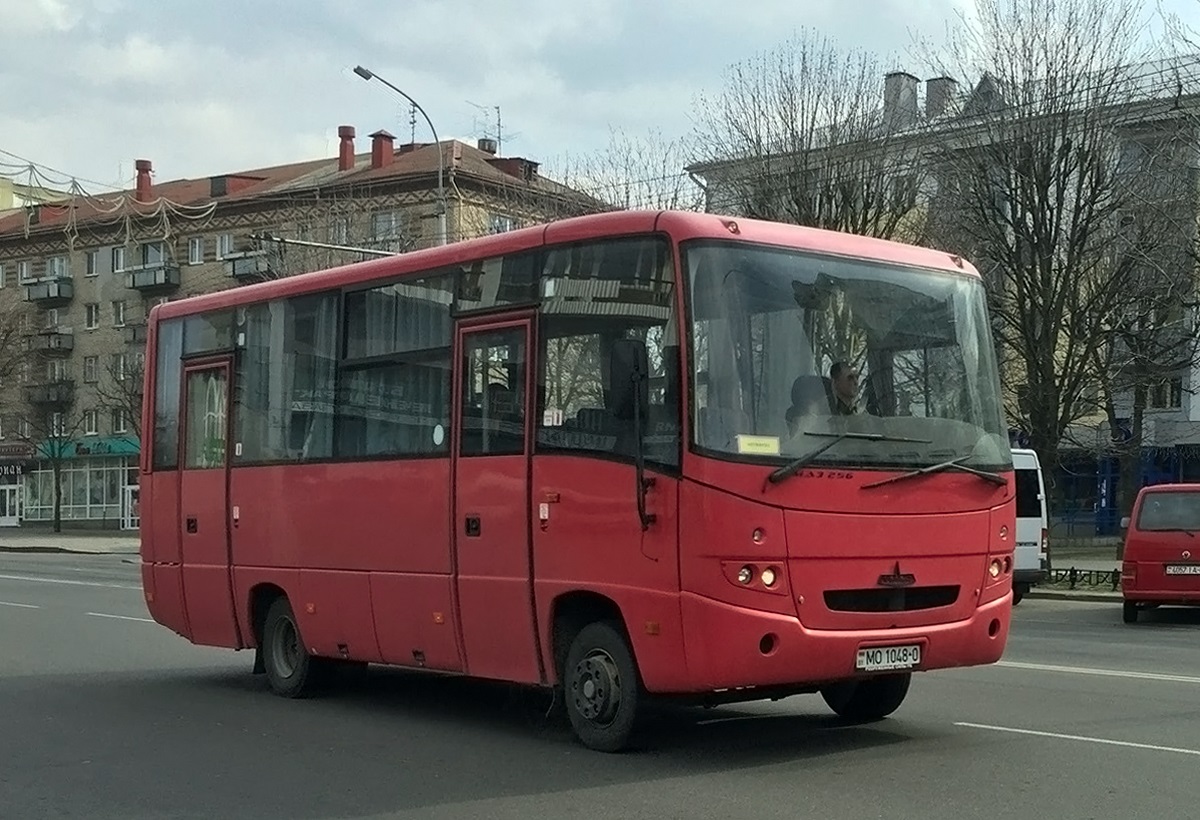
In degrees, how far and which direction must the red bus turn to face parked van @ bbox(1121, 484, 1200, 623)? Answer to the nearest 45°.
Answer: approximately 90° to its left

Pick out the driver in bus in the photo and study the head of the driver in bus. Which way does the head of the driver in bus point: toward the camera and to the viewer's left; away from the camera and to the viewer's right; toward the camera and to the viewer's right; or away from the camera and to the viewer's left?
toward the camera and to the viewer's right

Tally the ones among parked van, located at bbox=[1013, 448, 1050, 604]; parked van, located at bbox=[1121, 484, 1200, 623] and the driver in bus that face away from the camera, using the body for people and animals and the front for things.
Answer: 2

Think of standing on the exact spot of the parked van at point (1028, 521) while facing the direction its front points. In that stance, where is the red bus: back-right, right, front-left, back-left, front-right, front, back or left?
back

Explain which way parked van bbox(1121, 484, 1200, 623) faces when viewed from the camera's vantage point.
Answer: facing away from the viewer

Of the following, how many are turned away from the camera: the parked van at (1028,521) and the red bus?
1

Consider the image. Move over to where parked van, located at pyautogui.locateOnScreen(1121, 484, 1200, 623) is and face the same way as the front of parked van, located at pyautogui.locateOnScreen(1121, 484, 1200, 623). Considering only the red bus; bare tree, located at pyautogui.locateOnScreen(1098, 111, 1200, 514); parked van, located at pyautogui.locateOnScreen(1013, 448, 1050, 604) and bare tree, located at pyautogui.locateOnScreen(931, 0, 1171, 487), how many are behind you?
1

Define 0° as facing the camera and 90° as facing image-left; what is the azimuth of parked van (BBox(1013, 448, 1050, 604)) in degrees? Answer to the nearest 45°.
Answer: approximately 180°

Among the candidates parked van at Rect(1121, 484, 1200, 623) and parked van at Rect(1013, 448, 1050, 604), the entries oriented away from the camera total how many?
2

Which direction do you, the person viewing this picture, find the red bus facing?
facing the viewer and to the right of the viewer

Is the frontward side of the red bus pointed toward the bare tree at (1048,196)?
no

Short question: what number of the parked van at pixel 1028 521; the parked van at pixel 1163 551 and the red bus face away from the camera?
2

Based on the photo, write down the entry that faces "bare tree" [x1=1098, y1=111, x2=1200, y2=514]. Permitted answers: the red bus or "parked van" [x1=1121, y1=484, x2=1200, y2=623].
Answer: the parked van

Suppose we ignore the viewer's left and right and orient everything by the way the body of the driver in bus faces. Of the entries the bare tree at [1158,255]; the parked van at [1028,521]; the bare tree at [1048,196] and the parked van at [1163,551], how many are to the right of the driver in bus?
0
